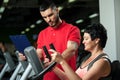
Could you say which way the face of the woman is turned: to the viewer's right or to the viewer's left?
to the viewer's left

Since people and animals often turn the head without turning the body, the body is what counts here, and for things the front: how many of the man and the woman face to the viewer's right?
0

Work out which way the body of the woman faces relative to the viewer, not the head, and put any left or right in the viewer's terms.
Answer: facing to the left of the viewer

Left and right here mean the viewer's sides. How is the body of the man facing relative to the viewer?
facing the viewer and to the left of the viewer

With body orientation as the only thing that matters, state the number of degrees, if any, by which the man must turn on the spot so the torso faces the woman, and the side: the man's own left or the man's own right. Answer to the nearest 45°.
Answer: approximately 90° to the man's own left
